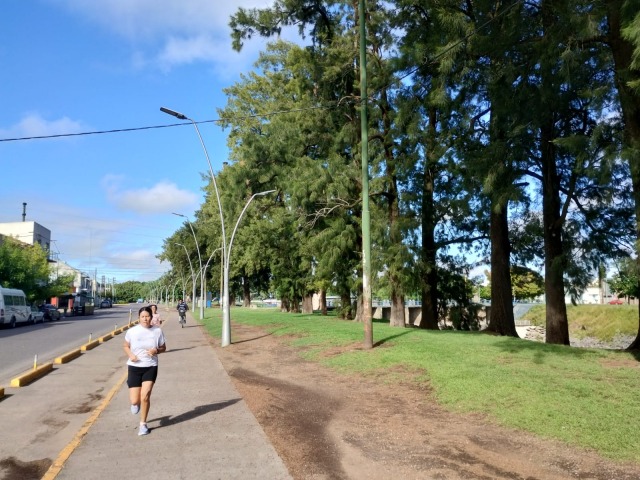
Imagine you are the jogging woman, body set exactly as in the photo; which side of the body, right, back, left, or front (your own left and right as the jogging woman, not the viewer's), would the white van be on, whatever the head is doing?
back

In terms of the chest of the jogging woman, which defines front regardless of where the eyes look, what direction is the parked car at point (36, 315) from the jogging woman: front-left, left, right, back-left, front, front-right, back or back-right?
back

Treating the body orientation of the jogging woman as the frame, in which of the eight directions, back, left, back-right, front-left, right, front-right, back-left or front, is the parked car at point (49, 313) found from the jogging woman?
back

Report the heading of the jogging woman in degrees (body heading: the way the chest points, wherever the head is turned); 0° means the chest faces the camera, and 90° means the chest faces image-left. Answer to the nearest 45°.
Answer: approximately 0°

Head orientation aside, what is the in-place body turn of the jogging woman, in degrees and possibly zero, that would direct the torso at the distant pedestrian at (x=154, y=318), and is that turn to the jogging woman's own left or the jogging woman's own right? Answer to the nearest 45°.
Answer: approximately 180°
